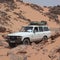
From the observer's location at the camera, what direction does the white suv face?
facing the viewer and to the left of the viewer
